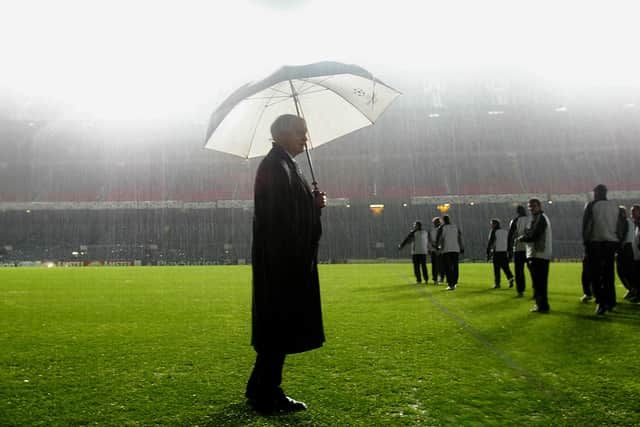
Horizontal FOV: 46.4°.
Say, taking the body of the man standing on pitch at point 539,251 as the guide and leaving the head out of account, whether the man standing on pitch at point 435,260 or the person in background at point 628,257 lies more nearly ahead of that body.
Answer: the man standing on pitch

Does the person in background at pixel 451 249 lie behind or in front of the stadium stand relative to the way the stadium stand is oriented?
in front

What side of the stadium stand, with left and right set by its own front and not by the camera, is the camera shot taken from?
front

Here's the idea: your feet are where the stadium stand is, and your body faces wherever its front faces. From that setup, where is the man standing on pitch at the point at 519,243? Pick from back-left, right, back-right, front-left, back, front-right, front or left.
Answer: front

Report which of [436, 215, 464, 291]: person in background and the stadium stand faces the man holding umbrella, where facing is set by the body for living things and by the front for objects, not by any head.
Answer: the stadium stand

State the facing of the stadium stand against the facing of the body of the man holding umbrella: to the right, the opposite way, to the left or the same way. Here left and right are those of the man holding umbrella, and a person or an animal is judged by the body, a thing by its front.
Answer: to the right

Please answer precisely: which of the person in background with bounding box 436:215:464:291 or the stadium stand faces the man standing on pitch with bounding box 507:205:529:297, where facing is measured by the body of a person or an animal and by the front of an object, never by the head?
the stadium stand

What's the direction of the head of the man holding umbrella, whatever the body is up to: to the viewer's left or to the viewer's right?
to the viewer's right

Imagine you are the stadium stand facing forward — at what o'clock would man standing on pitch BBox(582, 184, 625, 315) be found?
The man standing on pitch is roughly at 12 o'clock from the stadium stand.

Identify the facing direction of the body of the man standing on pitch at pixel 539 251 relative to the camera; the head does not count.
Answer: to the viewer's left

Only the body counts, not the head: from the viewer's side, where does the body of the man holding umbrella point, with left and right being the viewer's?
facing to the right of the viewer
